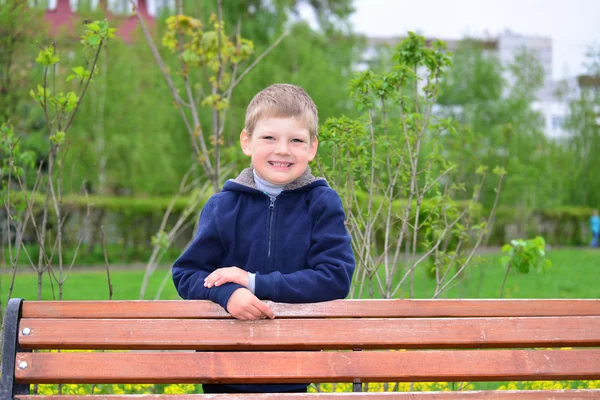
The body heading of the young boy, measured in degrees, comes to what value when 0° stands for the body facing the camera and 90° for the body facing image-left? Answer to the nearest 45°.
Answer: approximately 0°

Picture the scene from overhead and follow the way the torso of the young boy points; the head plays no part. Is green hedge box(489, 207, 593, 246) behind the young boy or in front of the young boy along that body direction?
behind
